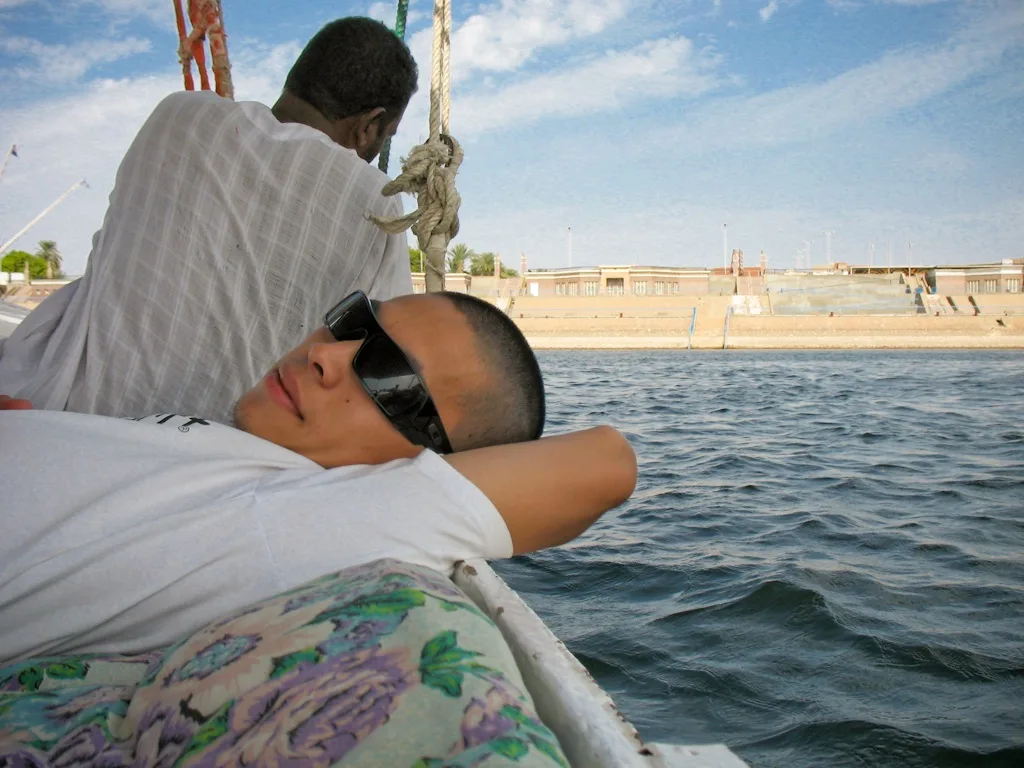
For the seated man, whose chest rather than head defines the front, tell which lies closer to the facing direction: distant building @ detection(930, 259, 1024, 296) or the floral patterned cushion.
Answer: the distant building

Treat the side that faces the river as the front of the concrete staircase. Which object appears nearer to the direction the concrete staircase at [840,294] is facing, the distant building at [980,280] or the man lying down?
the man lying down

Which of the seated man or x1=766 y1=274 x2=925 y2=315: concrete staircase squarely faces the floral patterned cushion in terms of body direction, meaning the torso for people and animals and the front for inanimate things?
the concrete staircase

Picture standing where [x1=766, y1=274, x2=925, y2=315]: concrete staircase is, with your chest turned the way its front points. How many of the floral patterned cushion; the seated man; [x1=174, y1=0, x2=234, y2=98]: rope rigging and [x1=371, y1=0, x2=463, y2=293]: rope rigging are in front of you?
4

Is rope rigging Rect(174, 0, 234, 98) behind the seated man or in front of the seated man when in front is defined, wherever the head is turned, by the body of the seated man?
in front

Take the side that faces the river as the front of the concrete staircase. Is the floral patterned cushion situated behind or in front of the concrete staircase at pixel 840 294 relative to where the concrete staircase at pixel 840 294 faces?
in front

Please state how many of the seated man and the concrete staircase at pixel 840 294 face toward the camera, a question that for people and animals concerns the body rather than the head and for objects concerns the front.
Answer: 1

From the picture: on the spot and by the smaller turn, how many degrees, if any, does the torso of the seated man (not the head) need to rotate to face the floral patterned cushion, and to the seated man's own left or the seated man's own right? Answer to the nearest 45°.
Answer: approximately 135° to the seated man's own right

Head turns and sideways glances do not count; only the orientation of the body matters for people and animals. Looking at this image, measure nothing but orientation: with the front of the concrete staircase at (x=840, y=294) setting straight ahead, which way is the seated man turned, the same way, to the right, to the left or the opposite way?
the opposite way

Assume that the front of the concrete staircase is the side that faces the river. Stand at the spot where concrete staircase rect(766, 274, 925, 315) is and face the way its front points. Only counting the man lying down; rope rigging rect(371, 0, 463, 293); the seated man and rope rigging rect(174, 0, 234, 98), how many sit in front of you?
4

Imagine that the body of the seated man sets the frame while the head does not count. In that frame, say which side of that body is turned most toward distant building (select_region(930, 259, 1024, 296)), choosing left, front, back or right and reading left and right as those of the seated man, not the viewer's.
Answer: front

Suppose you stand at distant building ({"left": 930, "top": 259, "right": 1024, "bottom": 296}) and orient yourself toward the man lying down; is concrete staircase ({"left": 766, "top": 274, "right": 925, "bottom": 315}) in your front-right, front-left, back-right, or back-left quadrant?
front-right

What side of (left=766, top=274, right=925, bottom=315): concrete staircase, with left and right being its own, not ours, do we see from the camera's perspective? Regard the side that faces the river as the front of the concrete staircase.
front

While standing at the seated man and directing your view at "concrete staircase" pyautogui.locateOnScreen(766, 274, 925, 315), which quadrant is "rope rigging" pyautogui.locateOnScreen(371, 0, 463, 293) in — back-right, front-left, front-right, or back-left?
front-right

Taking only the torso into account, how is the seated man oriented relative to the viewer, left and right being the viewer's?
facing away from the viewer and to the right of the viewer

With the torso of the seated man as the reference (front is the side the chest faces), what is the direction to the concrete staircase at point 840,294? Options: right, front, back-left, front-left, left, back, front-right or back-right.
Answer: front

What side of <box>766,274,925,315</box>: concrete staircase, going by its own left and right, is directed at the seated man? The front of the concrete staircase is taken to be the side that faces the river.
front

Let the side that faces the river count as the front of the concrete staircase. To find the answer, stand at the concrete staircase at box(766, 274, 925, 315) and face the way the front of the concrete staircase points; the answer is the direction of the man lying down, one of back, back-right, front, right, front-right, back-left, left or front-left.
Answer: front

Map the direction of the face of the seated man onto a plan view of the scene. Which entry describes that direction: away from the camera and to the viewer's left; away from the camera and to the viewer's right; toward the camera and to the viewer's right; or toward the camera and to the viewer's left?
away from the camera and to the viewer's right
